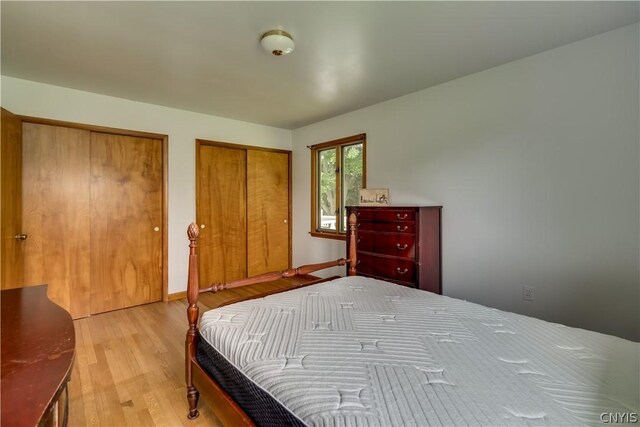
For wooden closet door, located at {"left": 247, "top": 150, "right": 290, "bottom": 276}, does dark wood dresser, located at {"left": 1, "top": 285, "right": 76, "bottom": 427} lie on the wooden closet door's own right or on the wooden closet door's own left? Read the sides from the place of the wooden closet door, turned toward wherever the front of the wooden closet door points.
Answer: on the wooden closet door's own right

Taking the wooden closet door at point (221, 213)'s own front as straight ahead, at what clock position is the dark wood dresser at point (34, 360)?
The dark wood dresser is roughly at 2 o'clock from the wooden closet door.

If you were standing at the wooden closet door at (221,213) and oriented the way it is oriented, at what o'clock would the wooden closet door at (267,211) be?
the wooden closet door at (267,211) is roughly at 10 o'clock from the wooden closet door at (221,213).

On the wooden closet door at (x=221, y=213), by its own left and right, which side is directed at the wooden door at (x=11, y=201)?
right

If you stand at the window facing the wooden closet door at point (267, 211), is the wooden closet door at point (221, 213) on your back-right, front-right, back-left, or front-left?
front-left

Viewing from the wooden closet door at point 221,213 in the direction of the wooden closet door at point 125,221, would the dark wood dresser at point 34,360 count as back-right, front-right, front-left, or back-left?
front-left

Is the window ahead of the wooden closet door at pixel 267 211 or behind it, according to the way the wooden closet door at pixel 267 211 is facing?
ahead

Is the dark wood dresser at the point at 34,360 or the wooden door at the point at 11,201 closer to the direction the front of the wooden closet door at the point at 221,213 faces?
the dark wood dresser

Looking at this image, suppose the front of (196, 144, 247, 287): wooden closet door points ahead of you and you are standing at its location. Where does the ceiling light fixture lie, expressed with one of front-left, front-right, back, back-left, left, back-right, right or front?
front-right

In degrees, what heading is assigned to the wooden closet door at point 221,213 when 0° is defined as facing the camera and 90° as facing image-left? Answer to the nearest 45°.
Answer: approximately 315°

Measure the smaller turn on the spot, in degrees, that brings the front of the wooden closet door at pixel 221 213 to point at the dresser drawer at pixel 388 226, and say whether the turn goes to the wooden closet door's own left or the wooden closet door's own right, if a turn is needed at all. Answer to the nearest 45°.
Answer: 0° — it already faces it

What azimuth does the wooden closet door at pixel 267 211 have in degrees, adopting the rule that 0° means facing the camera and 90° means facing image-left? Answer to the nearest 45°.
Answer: approximately 315°

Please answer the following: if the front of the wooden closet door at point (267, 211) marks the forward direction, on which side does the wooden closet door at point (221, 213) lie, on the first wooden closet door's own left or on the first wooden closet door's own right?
on the first wooden closet door's own right

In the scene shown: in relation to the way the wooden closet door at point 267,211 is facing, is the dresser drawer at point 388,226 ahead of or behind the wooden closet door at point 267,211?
ahead

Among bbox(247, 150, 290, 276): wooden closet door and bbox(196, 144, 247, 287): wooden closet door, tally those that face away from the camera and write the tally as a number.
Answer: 0
